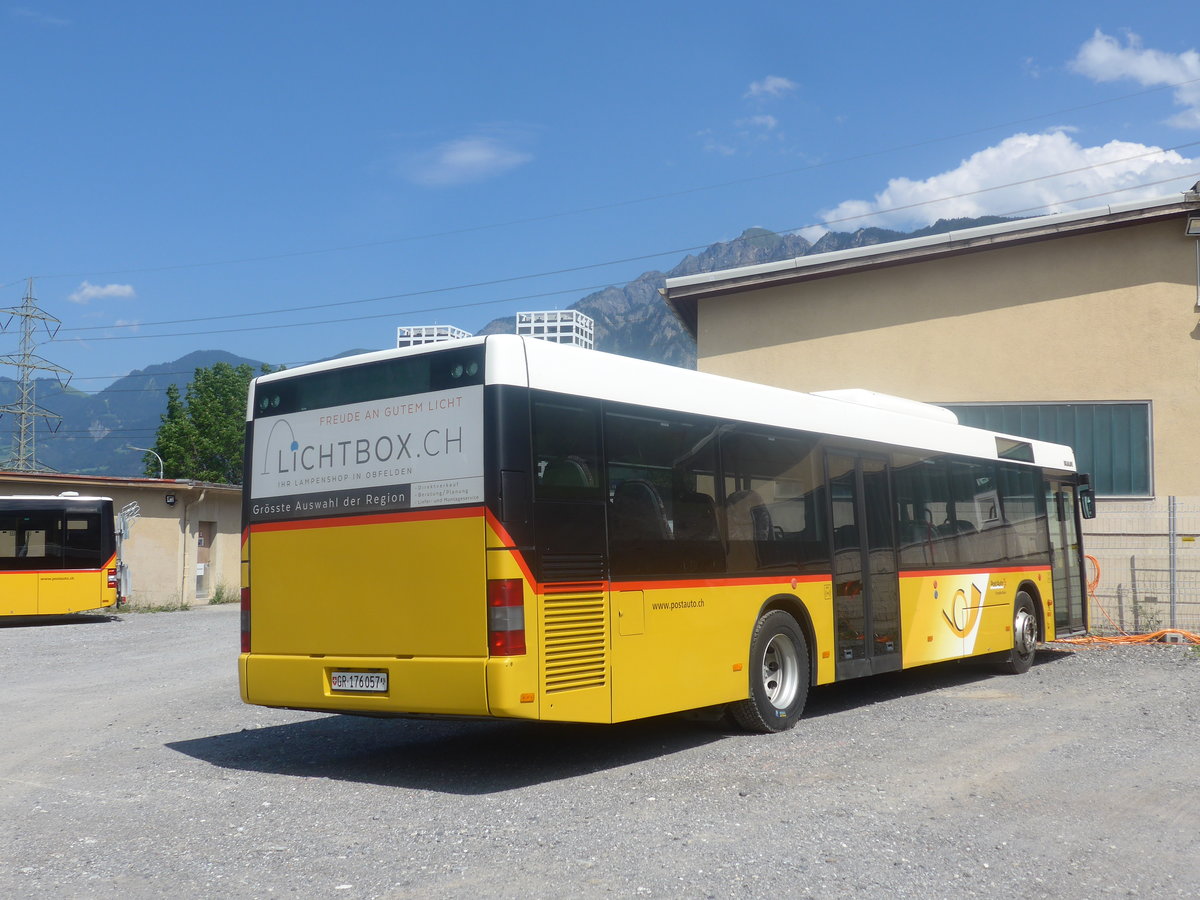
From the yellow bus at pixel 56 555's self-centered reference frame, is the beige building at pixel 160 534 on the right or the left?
on its right

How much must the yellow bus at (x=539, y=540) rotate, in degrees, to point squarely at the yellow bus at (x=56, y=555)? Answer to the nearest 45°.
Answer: approximately 90° to its left

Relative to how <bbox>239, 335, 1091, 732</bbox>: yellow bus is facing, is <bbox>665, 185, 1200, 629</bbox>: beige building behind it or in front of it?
in front

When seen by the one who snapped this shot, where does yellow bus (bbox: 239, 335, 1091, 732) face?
facing away from the viewer and to the right of the viewer
